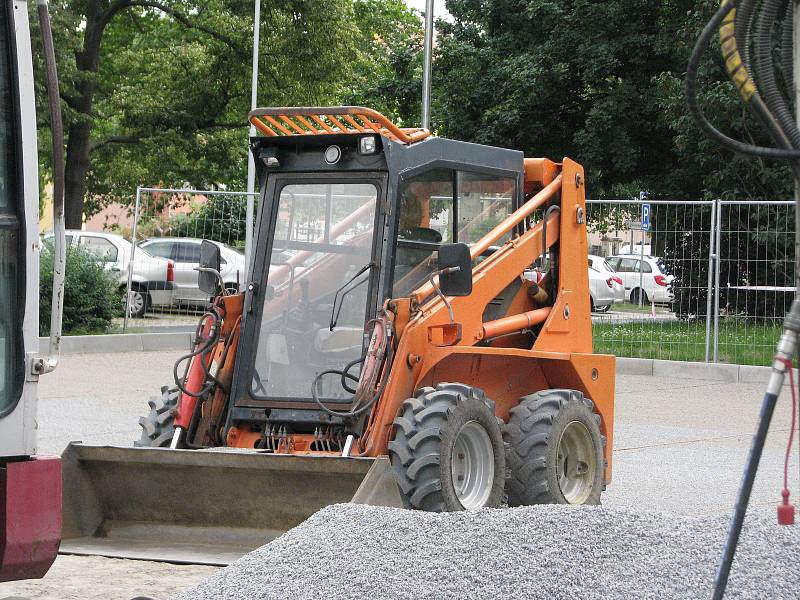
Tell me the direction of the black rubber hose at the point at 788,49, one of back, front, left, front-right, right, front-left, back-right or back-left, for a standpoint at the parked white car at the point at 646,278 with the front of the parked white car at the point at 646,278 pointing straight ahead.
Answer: back-left

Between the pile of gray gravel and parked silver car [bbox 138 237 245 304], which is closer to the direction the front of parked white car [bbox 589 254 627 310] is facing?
the parked silver car

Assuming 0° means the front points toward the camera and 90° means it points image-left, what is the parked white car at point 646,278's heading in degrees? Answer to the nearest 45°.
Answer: approximately 135°

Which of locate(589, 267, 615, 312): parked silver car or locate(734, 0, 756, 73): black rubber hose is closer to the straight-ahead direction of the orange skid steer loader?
the black rubber hose

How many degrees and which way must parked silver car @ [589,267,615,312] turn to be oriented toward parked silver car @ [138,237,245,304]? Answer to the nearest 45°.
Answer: approximately 45° to its left

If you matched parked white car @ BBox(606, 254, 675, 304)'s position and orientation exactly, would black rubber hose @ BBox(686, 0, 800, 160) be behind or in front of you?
behind

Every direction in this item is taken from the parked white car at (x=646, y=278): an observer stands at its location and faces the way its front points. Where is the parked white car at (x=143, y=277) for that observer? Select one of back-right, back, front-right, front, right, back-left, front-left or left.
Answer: front-left
